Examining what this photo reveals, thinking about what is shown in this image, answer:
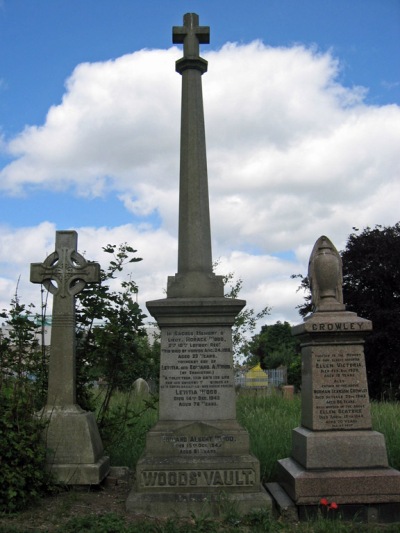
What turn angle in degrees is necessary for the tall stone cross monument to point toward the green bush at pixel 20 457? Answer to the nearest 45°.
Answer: approximately 90° to its right

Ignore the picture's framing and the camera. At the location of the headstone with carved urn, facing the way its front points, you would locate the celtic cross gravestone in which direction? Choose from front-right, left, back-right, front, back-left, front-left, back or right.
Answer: right

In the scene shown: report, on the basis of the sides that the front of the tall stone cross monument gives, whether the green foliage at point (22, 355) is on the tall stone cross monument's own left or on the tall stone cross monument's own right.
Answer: on the tall stone cross monument's own right

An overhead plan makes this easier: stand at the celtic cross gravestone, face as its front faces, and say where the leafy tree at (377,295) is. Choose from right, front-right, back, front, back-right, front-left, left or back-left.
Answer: back-left

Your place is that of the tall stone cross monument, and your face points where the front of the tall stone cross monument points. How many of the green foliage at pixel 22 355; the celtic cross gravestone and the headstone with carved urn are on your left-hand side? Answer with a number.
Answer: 1

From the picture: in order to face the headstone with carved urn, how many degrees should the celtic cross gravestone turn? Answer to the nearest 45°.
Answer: approximately 90° to its left

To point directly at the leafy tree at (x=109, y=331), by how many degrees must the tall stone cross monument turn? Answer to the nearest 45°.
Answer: approximately 135° to its right

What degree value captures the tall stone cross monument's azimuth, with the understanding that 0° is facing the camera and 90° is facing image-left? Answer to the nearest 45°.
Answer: approximately 0°

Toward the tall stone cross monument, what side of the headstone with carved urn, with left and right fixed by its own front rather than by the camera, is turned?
right

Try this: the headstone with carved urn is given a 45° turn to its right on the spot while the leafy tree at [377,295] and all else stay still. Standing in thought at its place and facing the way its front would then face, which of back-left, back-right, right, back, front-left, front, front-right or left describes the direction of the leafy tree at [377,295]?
back-right
